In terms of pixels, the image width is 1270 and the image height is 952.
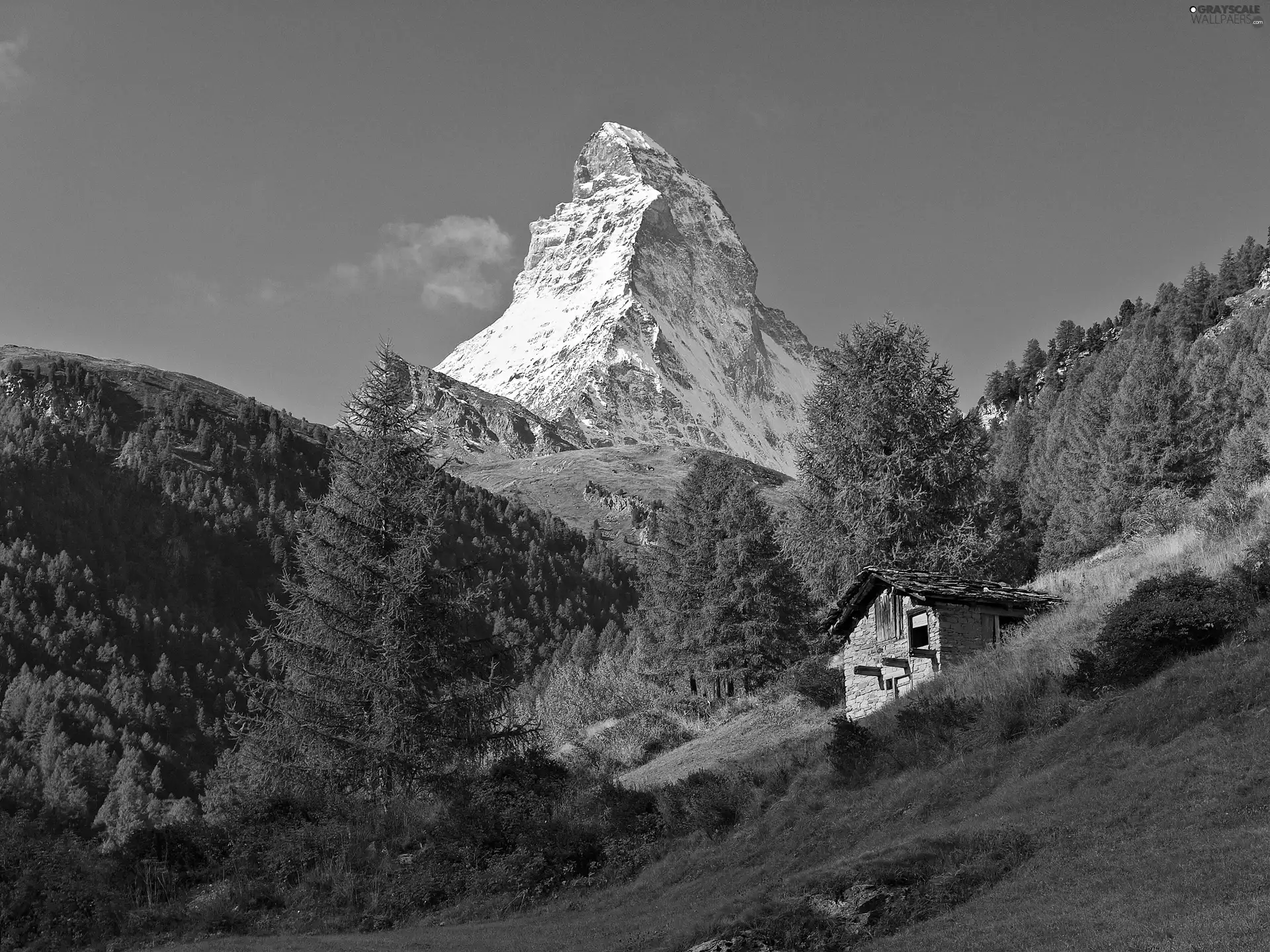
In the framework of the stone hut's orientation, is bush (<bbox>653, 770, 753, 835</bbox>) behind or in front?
in front

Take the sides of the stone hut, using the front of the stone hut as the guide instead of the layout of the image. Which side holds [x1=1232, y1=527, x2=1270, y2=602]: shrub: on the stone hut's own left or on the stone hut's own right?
on the stone hut's own left

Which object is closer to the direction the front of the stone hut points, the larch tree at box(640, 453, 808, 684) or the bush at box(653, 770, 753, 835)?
the bush

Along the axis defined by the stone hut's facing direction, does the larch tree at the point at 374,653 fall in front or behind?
in front

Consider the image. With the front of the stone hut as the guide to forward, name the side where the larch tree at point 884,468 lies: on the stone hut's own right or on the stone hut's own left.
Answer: on the stone hut's own right

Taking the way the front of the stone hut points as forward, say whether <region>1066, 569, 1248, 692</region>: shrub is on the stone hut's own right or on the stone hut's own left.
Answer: on the stone hut's own left

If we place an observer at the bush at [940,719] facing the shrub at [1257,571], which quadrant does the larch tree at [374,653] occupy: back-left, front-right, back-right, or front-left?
back-left

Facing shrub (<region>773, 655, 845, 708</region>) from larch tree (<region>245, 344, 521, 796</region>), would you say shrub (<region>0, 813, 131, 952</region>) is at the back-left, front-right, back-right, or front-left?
back-right

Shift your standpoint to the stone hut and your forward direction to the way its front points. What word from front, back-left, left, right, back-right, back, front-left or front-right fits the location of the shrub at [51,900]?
front
